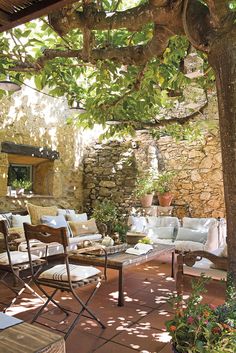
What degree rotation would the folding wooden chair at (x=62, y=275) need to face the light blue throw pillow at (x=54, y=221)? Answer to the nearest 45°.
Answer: approximately 45° to its left

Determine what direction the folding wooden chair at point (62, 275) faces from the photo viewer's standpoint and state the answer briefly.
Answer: facing away from the viewer and to the right of the viewer

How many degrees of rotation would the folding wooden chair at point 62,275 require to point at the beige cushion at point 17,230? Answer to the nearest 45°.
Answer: approximately 45° to its left

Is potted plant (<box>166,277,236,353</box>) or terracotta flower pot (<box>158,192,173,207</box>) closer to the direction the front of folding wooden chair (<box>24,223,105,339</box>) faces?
the terracotta flower pot

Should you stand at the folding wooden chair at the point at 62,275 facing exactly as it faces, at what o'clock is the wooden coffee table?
The wooden coffee table is roughly at 12 o'clock from the folding wooden chair.

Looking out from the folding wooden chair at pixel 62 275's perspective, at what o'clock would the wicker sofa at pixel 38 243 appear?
The wicker sofa is roughly at 10 o'clock from the folding wooden chair.

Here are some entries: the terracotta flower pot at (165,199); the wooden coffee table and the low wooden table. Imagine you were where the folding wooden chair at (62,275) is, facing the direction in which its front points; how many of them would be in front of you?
2

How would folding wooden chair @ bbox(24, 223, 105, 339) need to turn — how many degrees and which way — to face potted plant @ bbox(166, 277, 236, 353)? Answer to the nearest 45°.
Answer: approximately 90° to its right

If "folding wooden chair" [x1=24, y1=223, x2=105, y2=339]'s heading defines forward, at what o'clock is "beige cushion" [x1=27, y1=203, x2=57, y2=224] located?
The beige cushion is roughly at 10 o'clock from the folding wooden chair.
